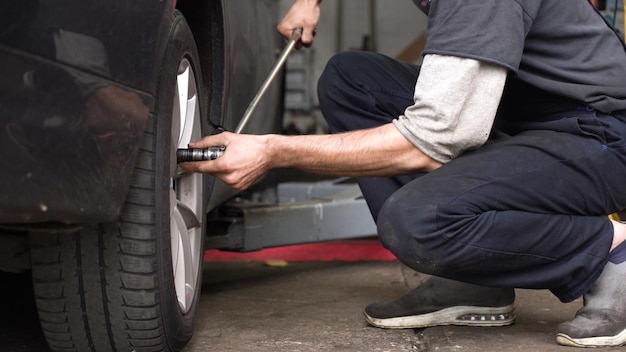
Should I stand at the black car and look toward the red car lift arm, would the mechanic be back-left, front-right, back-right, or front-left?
front-right

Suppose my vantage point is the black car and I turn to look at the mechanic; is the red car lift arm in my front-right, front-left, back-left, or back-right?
front-left

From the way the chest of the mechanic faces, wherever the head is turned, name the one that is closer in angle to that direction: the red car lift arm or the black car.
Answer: the black car

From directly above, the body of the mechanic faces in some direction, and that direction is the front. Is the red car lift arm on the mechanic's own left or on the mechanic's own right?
on the mechanic's own right

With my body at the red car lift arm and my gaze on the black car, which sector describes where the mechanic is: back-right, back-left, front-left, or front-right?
front-left

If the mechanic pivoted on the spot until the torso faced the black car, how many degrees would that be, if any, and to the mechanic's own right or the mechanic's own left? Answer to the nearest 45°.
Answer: approximately 45° to the mechanic's own left

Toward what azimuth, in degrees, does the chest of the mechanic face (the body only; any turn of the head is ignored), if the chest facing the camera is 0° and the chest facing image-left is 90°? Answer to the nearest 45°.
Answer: approximately 90°
